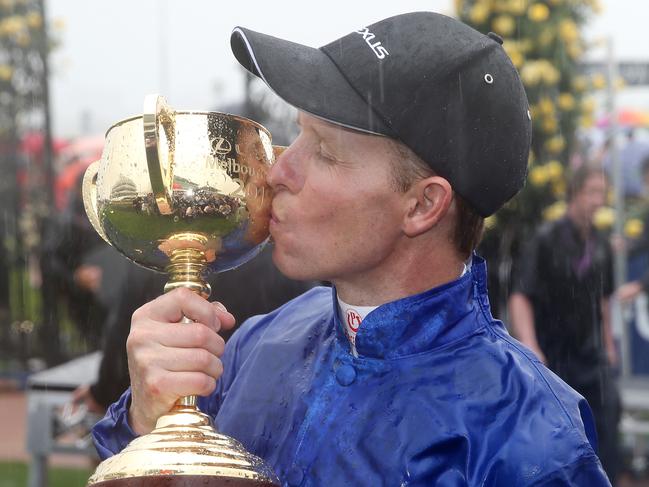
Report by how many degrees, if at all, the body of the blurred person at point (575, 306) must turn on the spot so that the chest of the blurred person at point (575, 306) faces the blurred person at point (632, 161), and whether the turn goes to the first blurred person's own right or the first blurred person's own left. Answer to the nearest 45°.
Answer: approximately 135° to the first blurred person's own left

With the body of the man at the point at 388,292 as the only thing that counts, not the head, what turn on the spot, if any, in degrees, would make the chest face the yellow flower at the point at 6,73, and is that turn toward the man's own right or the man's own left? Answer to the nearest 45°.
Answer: approximately 90° to the man's own right

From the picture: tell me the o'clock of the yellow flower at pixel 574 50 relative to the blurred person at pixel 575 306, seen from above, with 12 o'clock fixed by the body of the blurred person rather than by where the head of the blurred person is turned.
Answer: The yellow flower is roughly at 7 o'clock from the blurred person.

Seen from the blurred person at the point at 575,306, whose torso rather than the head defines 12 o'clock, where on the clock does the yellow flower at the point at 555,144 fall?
The yellow flower is roughly at 7 o'clock from the blurred person.

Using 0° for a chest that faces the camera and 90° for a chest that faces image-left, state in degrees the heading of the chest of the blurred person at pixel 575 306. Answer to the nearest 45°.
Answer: approximately 315°

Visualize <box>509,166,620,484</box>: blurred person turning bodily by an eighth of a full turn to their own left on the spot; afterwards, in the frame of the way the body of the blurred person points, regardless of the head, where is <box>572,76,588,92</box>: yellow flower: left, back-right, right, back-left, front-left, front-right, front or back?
left

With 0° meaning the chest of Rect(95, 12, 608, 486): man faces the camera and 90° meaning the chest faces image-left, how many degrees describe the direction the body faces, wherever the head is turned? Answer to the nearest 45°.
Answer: approximately 45°

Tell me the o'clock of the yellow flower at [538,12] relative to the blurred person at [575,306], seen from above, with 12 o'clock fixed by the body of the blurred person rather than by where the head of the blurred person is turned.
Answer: The yellow flower is roughly at 7 o'clock from the blurred person.

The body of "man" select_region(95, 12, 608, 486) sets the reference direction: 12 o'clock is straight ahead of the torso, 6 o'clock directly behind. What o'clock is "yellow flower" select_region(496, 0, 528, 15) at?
The yellow flower is roughly at 5 o'clock from the man.
